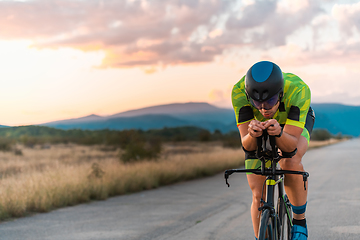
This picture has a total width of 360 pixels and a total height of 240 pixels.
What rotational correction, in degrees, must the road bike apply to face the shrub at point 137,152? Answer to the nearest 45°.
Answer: approximately 180°

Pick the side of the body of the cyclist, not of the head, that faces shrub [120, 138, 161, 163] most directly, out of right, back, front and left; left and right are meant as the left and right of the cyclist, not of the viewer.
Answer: back

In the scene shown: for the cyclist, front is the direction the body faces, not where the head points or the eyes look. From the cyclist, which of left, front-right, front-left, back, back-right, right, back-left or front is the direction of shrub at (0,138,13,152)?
back-right

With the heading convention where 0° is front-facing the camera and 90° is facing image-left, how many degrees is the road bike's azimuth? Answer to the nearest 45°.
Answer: approximately 0°

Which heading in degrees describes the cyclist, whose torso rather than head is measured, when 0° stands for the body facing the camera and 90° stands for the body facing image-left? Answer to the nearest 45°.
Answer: approximately 0°
